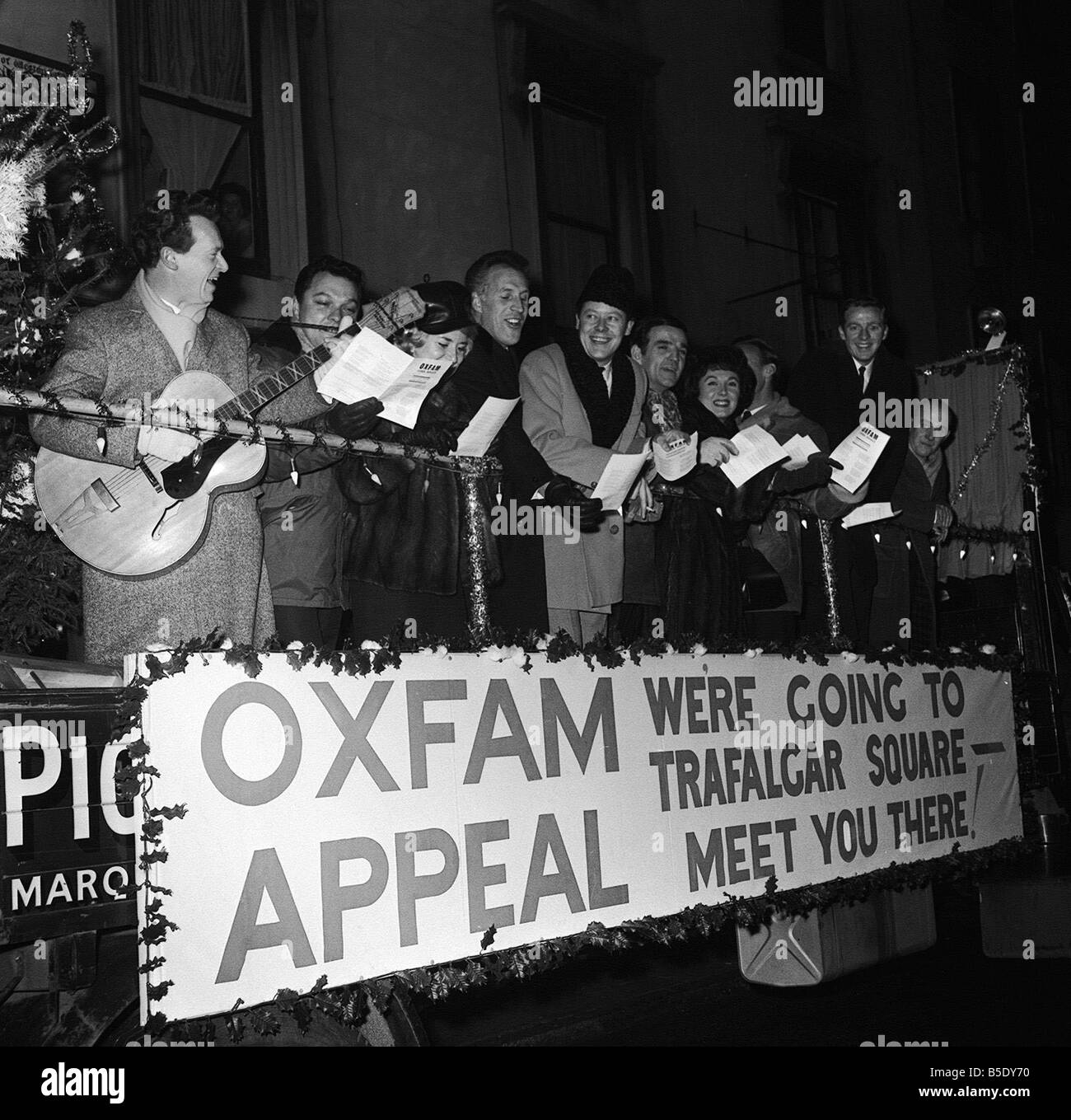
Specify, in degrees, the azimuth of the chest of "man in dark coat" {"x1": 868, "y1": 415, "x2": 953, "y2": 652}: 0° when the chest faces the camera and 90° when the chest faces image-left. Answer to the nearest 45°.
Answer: approximately 315°

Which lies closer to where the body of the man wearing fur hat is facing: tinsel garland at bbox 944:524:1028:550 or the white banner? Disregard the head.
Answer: the white banner

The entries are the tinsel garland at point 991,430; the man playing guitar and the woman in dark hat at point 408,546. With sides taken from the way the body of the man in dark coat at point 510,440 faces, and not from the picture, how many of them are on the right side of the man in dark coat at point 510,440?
2

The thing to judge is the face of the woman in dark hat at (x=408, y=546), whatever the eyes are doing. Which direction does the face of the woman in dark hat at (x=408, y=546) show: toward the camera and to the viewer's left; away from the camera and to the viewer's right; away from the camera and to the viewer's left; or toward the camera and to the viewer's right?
toward the camera and to the viewer's left

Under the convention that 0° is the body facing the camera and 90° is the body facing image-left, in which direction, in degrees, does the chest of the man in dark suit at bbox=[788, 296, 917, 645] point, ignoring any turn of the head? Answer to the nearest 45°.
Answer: approximately 0°

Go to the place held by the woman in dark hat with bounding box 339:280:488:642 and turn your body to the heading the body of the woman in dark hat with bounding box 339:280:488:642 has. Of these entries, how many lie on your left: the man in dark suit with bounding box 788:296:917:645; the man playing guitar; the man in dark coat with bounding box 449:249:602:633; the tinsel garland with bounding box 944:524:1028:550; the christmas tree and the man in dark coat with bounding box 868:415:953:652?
4

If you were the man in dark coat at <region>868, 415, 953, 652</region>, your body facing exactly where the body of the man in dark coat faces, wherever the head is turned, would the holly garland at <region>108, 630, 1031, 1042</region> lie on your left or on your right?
on your right

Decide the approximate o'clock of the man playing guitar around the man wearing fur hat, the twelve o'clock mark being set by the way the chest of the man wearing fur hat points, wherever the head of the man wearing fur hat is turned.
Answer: The man playing guitar is roughly at 3 o'clock from the man wearing fur hat.

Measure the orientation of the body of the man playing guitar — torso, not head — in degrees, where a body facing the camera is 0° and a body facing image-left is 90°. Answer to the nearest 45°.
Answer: approximately 315°

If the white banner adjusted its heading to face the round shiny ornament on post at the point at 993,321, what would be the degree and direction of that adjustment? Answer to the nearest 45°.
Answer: approximately 90° to its left

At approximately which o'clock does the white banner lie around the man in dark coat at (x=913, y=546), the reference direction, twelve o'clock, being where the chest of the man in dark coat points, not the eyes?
The white banner is roughly at 2 o'clock from the man in dark coat.

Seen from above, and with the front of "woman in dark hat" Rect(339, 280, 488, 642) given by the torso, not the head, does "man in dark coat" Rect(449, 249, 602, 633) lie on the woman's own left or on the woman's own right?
on the woman's own left

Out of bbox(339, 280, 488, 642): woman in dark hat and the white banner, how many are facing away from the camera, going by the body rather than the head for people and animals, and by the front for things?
0
